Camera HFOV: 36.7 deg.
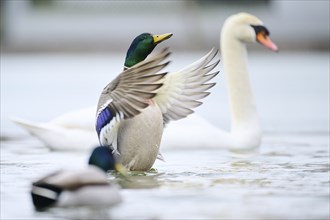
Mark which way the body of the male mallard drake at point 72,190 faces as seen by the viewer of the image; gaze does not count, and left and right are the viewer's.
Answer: facing to the right of the viewer

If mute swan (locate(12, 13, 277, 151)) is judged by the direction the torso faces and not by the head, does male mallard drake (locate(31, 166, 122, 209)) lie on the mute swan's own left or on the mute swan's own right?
on the mute swan's own right

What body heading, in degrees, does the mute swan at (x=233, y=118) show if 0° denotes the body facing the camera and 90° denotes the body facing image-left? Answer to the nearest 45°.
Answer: approximately 270°

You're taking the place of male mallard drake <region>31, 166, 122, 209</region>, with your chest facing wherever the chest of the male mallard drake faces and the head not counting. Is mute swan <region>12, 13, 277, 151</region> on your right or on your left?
on your left

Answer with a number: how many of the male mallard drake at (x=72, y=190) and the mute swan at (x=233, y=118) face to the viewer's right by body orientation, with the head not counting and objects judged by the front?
2

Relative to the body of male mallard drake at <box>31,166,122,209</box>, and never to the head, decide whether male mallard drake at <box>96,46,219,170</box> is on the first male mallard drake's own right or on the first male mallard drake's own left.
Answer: on the first male mallard drake's own left
